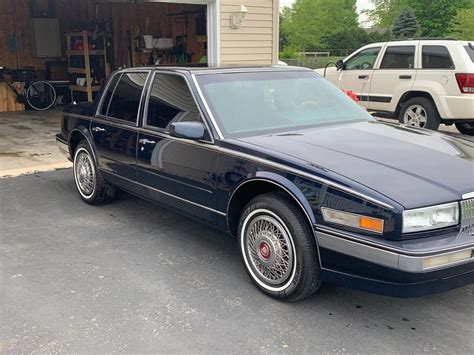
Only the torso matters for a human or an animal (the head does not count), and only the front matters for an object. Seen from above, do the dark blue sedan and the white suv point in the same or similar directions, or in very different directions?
very different directions

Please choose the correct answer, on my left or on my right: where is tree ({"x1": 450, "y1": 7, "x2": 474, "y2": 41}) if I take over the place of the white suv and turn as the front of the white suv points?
on my right

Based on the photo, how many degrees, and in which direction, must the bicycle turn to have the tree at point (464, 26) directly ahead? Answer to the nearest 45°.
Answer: approximately 135° to its right

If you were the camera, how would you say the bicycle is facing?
facing to the left of the viewer

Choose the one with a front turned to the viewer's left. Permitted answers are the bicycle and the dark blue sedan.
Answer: the bicycle

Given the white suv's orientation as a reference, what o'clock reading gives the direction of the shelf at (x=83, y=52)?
The shelf is roughly at 11 o'clock from the white suv.

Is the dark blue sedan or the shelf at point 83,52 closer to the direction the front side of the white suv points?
the shelf

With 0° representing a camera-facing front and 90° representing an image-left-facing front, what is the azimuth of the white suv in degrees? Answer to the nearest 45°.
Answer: approximately 135°
